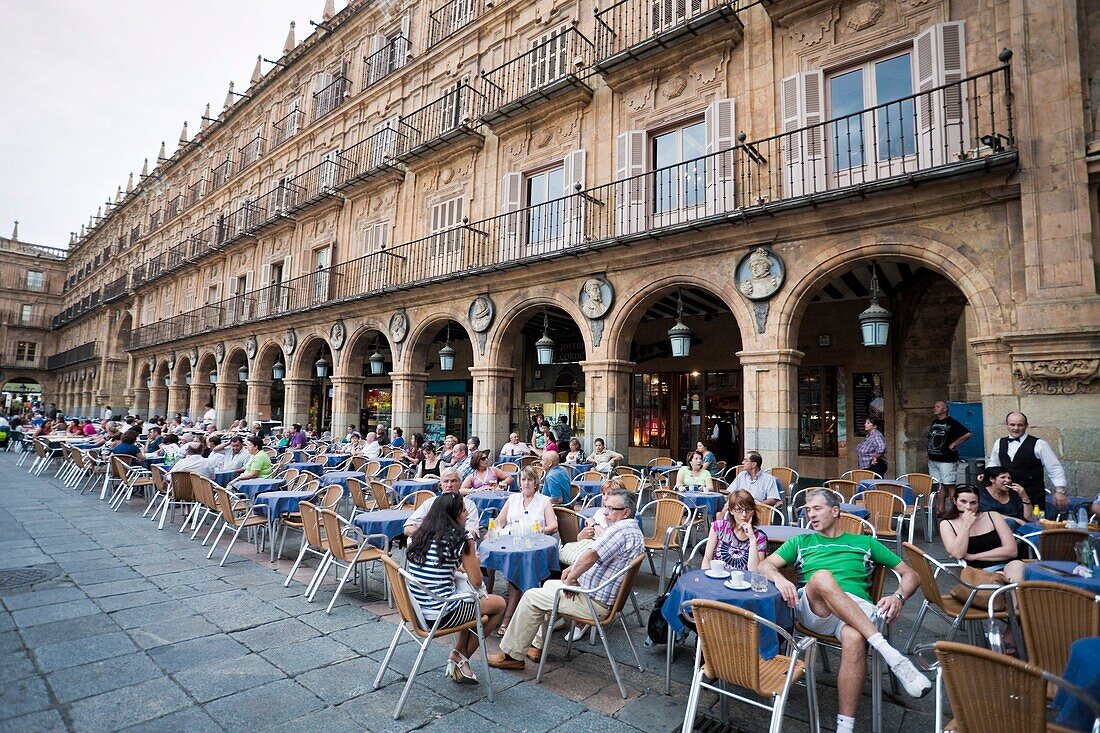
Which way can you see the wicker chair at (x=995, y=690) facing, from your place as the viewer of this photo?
facing away from the viewer and to the right of the viewer

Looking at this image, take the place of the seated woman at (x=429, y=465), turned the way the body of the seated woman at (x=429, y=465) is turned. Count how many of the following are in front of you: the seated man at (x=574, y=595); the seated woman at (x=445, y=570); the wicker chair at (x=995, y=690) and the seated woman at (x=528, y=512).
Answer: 4

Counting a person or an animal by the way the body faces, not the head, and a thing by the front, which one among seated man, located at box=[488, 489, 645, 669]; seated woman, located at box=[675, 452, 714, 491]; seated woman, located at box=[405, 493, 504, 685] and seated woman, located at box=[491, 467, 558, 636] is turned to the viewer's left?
the seated man

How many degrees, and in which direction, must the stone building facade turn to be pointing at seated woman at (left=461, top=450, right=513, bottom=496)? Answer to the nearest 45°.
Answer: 0° — it already faces them

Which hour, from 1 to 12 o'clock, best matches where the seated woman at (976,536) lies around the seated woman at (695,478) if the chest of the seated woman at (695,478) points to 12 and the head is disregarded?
the seated woman at (976,536) is roughly at 11 o'clock from the seated woman at (695,478).

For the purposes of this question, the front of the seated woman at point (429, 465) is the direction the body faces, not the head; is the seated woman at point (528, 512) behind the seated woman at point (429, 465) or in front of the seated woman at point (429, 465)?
in front

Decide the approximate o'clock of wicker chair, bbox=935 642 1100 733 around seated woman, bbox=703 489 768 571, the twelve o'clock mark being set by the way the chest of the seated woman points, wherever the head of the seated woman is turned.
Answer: The wicker chair is roughly at 11 o'clock from the seated woman.

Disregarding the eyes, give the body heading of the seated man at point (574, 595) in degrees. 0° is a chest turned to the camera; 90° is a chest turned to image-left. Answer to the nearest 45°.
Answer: approximately 90°

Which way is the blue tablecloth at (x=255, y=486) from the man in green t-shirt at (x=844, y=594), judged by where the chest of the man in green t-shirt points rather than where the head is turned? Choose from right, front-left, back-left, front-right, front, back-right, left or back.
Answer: right

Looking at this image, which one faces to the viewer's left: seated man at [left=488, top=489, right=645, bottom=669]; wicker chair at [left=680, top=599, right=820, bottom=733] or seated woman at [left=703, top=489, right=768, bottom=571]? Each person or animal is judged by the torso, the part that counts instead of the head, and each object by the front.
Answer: the seated man

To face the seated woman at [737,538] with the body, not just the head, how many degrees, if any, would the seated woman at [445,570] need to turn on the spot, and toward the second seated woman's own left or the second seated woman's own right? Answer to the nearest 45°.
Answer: approximately 45° to the second seated woman's own right

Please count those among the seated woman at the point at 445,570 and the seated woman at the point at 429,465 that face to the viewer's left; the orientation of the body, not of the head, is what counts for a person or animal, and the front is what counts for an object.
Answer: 0

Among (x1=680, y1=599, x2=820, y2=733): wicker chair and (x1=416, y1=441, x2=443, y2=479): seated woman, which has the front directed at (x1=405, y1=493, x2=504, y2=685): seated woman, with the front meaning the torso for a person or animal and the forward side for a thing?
(x1=416, y1=441, x2=443, y2=479): seated woman
